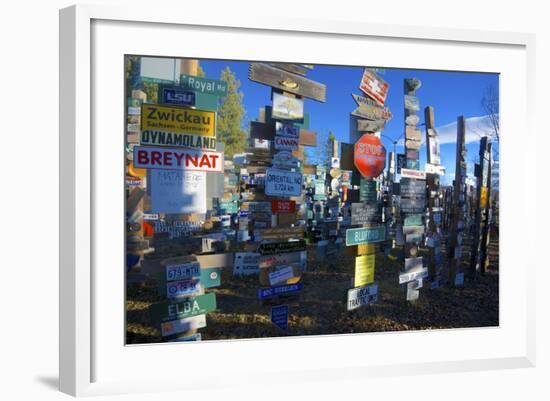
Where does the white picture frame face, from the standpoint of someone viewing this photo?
facing the viewer and to the right of the viewer
